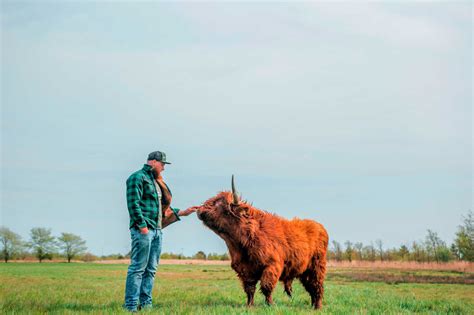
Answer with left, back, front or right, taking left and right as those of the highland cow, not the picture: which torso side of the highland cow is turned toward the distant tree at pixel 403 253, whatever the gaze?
right

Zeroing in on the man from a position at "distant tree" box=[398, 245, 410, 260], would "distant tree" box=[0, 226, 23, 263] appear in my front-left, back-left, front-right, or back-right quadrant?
front-right

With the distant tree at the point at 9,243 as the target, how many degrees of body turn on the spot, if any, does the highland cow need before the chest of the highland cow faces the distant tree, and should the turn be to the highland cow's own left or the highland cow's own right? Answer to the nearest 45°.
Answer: approximately 45° to the highland cow's own right

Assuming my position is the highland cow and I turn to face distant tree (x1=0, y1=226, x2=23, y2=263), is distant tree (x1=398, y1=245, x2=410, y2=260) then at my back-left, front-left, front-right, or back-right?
front-right

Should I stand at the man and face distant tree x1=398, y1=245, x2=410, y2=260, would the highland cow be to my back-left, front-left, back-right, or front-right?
front-right

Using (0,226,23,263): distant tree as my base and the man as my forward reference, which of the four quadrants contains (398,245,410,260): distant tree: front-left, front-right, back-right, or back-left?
front-left

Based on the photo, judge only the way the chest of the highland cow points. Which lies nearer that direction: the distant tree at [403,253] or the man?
the man

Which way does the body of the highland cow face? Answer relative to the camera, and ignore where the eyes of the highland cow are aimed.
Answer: to the viewer's left

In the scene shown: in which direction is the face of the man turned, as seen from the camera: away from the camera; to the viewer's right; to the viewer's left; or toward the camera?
to the viewer's right

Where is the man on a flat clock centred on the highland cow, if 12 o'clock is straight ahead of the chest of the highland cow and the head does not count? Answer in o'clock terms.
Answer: The man is roughly at 11 o'clock from the highland cow.
